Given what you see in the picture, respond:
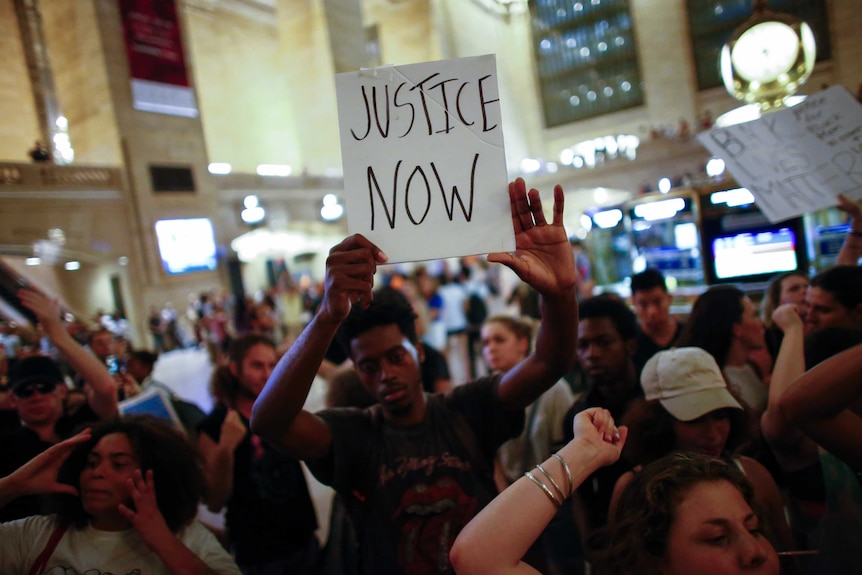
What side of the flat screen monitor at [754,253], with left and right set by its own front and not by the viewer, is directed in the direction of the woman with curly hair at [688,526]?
front

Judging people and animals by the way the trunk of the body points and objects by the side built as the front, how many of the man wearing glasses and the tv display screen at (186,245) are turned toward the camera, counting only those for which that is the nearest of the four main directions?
2

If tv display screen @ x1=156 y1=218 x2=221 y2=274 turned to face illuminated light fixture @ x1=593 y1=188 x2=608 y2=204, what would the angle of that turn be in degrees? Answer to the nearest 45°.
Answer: approximately 90° to its left

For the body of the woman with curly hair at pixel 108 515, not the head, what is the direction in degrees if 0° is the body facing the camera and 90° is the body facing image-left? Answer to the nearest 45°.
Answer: approximately 45°

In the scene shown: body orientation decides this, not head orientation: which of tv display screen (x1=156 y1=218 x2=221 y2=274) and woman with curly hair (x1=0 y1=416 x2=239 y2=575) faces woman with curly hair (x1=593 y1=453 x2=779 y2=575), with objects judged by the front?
the tv display screen

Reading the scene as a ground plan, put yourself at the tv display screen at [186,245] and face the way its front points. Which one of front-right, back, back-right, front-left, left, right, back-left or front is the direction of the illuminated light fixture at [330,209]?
back-left

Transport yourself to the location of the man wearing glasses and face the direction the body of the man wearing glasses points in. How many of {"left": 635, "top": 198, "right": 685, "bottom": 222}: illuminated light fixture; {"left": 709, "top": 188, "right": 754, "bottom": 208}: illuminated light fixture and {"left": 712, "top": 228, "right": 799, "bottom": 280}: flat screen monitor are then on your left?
3

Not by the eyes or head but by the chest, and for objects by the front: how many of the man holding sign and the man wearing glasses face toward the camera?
2
